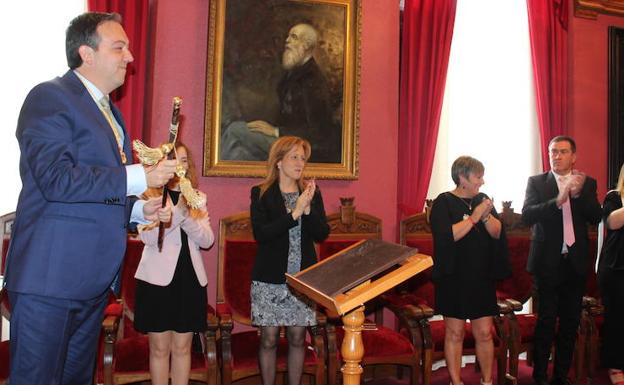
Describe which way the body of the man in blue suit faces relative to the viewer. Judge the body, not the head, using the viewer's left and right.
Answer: facing to the right of the viewer

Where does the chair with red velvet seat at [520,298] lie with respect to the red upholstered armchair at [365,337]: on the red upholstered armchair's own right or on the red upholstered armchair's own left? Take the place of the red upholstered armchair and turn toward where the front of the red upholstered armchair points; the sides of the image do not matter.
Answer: on the red upholstered armchair's own left

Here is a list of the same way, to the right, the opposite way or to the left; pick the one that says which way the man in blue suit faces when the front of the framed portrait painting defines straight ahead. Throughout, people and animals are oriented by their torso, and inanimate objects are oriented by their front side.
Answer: to the left

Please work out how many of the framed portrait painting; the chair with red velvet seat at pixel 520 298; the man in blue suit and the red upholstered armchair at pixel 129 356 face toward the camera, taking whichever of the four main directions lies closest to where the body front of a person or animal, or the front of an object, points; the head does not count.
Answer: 3

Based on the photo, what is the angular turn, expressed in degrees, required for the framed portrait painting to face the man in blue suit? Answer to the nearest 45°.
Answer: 0° — it already faces them

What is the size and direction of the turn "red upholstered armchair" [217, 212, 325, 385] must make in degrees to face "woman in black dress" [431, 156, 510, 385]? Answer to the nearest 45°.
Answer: approximately 90° to its left

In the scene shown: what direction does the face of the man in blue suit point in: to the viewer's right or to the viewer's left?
to the viewer's right

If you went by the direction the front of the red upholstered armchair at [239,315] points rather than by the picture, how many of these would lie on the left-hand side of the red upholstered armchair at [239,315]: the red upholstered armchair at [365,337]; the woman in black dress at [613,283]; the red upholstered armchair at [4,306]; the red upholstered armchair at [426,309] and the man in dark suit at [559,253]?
4
